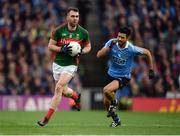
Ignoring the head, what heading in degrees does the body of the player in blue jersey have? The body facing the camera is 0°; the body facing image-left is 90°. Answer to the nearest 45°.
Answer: approximately 45°
